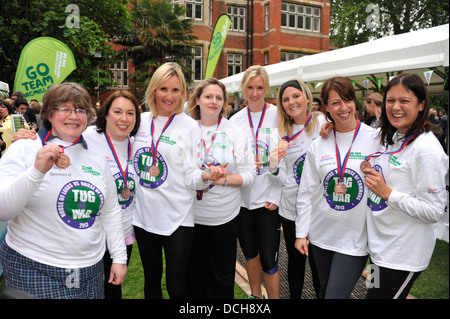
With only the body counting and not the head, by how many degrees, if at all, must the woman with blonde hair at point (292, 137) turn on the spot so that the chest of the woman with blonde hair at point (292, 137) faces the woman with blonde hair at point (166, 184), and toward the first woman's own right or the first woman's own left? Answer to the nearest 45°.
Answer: approximately 45° to the first woman's own right

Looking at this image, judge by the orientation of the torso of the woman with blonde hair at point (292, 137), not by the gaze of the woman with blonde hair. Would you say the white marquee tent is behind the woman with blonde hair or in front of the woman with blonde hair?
behind

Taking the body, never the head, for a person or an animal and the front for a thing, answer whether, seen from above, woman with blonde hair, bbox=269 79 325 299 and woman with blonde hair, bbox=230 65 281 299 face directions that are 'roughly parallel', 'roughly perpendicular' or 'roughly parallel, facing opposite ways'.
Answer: roughly parallel

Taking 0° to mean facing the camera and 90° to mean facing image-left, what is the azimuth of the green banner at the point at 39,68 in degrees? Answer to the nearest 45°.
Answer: approximately 0°

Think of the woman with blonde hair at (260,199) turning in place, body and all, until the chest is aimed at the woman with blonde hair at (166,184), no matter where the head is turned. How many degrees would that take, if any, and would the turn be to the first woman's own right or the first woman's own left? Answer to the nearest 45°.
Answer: approximately 45° to the first woman's own right

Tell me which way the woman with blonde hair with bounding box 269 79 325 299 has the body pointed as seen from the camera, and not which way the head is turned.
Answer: toward the camera

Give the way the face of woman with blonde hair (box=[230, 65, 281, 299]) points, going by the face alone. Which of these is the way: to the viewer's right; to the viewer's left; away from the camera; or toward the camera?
toward the camera

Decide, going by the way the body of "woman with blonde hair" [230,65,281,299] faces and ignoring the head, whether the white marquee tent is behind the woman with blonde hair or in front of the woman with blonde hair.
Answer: behind

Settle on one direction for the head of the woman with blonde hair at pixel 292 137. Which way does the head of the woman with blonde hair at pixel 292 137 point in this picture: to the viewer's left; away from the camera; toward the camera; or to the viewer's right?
toward the camera

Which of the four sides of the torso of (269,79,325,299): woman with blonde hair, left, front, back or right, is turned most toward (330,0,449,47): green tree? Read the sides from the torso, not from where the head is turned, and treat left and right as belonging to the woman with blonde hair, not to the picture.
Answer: back

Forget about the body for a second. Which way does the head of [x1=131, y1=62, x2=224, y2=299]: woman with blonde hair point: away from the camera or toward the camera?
toward the camera
